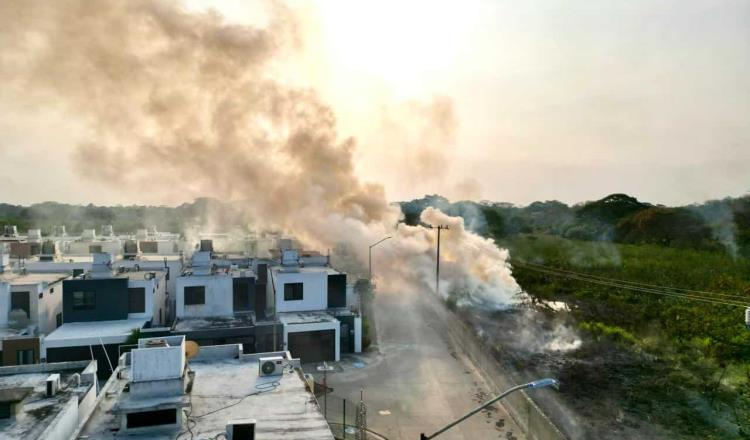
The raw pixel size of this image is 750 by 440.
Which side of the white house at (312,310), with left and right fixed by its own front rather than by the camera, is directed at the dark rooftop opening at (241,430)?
front

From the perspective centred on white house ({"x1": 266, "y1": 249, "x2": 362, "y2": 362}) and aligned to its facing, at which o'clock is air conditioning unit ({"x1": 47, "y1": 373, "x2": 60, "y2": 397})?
The air conditioning unit is roughly at 1 o'clock from the white house.

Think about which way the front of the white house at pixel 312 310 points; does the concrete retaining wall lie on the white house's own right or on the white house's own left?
on the white house's own left

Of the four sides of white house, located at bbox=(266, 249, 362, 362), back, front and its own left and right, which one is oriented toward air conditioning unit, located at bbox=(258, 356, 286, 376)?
front

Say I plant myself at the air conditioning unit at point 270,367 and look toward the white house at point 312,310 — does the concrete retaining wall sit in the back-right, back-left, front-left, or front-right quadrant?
front-right

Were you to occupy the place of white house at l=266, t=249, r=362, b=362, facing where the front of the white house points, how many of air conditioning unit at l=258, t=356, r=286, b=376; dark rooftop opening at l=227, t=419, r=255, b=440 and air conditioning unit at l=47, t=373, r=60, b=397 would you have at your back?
0

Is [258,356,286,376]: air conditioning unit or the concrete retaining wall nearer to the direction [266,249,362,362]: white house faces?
the air conditioning unit

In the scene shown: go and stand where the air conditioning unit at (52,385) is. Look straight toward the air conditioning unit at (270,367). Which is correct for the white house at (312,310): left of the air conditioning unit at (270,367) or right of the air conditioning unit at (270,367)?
left

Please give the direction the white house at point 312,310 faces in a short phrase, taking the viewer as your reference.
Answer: facing the viewer
